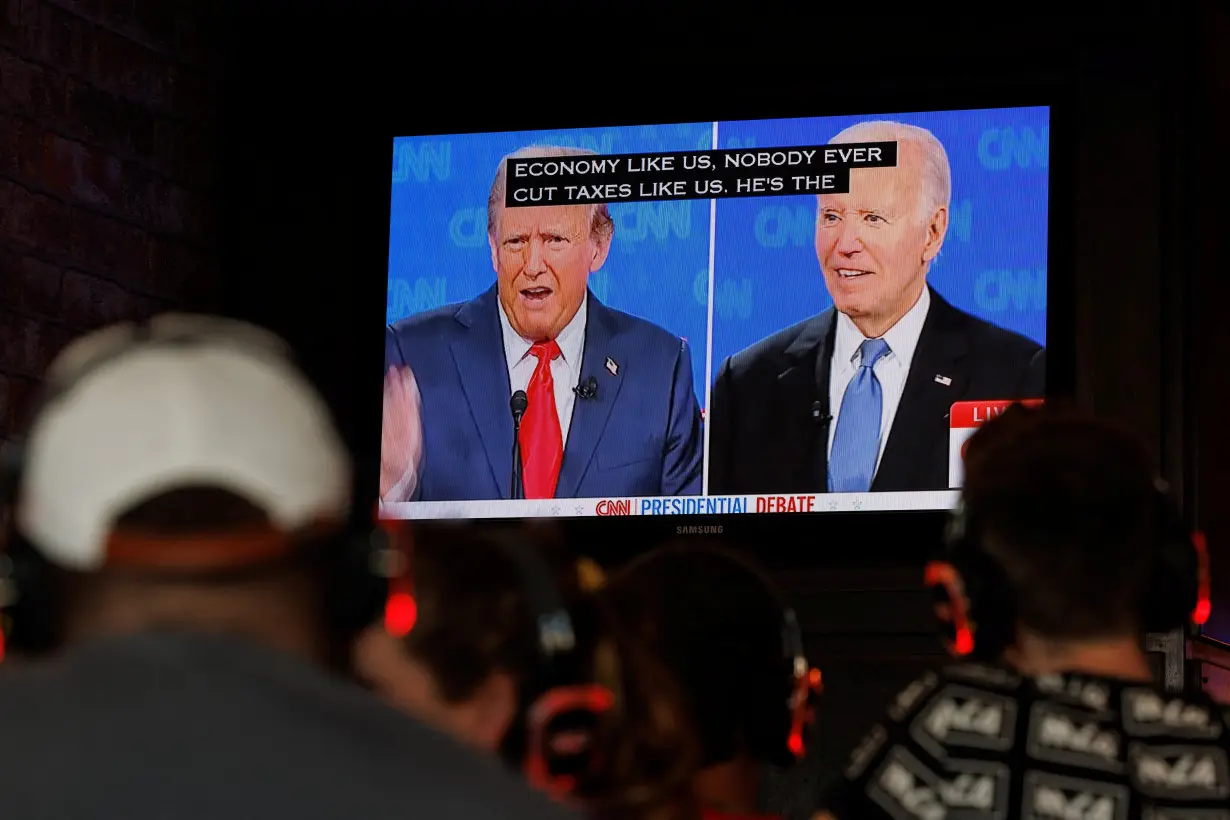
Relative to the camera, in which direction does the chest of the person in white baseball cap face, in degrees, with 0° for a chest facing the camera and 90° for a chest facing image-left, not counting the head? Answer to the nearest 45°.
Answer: approximately 180°

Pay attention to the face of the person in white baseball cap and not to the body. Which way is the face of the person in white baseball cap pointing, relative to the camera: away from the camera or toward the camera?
away from the camera
